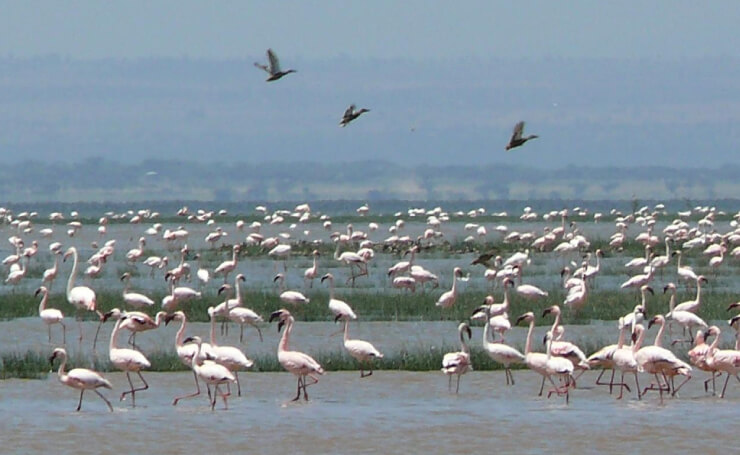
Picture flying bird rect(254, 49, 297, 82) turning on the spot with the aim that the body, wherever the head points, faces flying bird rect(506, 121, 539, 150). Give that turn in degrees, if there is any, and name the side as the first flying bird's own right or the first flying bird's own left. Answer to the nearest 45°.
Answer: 0° — it already faces it

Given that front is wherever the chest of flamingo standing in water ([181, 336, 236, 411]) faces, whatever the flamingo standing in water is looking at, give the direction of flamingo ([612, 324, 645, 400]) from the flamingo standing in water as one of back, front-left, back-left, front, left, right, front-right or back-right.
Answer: back

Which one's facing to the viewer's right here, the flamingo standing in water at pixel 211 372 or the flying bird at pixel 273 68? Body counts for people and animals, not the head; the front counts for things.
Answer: the flying bird

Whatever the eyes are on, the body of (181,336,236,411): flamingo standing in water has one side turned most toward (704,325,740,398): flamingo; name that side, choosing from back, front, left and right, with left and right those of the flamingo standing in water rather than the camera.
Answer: back

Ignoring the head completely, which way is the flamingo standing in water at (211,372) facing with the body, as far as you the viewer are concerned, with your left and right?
facing to the left of the viewer

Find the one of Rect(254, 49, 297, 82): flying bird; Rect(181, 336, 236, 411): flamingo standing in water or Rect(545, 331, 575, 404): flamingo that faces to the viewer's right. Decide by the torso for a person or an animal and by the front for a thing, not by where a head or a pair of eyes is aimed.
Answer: the flying bird

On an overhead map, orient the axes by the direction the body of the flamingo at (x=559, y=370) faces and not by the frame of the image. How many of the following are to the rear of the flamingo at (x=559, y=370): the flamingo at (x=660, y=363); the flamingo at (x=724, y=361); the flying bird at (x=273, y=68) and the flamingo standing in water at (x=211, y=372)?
2

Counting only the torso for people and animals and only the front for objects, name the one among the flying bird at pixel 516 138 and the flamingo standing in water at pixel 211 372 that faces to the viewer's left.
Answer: the flamingo standing in water

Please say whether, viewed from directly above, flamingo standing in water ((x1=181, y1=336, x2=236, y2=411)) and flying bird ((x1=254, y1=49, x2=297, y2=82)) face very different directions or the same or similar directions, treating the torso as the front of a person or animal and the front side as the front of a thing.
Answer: very different directions

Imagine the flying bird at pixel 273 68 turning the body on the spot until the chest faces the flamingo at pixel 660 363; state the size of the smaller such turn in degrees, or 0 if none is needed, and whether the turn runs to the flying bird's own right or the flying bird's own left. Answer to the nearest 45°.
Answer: approximately 45° to the flying bird's own right

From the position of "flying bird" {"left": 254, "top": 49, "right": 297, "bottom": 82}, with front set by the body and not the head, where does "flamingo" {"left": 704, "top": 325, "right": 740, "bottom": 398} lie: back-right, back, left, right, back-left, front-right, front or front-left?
front-right

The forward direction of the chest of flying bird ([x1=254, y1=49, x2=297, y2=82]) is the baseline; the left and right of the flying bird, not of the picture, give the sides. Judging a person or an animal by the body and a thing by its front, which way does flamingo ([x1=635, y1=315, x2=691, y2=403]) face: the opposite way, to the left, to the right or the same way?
the opposite way

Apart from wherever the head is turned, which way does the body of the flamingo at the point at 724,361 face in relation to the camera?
to the viewer's left

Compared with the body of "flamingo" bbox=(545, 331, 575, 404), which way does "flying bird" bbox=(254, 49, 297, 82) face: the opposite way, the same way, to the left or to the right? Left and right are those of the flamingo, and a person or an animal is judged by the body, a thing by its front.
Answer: the opposite way

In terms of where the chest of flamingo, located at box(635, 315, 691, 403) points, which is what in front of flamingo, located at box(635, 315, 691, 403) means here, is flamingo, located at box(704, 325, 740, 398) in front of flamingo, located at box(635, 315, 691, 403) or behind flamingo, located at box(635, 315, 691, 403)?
behind

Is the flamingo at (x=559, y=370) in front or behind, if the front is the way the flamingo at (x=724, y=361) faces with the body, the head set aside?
in front

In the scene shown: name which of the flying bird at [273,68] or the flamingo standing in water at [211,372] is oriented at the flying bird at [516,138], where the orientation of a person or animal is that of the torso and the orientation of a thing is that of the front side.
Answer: the flying bird at [273,68]

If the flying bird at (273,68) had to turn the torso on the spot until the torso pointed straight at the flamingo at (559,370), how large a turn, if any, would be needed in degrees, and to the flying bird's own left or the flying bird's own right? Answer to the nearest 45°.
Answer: approximately 45° to the flying bird's own right

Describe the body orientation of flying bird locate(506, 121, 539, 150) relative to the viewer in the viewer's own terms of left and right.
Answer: facing to the right of the viewer
